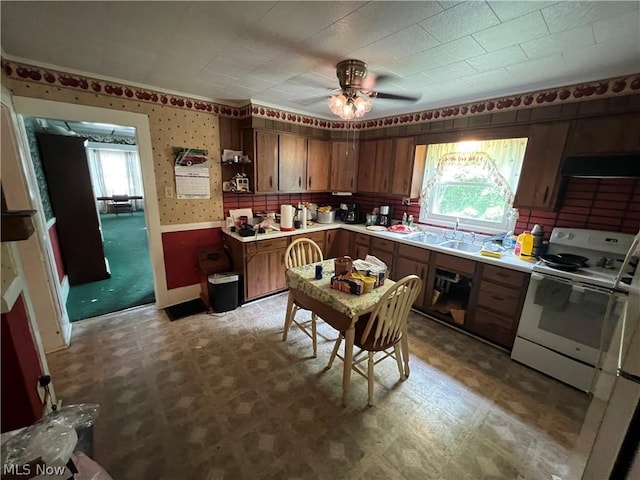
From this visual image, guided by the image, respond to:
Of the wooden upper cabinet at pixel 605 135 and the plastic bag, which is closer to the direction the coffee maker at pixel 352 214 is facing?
the plastic bag

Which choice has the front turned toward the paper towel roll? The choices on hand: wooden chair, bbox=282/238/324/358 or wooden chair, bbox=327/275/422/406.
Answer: wooden chair, bbox=327/275/422/406

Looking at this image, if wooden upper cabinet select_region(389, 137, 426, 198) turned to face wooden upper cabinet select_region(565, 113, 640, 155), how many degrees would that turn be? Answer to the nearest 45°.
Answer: approximately 90° to its left

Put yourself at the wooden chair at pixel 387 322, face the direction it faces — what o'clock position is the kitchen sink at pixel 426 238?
The kitchen sink is roughly at 2 o'clock from the wooden chair.

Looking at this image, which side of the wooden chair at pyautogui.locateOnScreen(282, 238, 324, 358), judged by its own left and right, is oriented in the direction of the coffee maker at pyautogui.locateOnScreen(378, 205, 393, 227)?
left

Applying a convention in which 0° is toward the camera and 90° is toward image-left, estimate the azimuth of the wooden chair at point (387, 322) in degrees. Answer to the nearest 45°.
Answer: approximately 135°

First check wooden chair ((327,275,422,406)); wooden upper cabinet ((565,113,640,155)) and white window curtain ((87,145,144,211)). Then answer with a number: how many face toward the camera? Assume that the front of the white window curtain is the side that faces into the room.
2

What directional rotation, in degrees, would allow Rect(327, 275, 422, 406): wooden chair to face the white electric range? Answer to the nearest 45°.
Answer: approximately 90° to its right

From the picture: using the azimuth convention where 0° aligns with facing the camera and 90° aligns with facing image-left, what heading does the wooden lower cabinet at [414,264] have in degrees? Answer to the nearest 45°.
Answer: approximately 45°

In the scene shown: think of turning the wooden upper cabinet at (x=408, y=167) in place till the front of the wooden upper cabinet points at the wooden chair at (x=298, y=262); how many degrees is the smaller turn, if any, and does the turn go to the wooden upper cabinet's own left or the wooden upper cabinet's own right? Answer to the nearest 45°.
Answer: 0° — it already faces it

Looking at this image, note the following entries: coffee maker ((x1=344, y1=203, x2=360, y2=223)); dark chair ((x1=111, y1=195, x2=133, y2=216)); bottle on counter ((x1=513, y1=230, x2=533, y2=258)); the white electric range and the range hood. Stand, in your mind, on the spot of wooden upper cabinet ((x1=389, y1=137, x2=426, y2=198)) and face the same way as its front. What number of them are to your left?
3

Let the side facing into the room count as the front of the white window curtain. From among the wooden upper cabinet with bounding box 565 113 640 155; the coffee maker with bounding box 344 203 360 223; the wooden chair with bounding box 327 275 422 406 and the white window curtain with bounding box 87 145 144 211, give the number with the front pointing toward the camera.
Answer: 3

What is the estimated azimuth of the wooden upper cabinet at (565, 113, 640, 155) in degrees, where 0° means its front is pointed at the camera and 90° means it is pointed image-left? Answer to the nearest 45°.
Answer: approximately 0°
